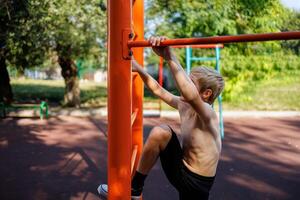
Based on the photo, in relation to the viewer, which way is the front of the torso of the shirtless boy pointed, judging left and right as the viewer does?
facing to the left of the viewer

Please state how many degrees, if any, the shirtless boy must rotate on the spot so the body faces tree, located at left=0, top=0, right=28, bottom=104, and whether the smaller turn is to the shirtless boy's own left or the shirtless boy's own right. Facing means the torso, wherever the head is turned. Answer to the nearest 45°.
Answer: approximately 45° to the shirtless boy's own right

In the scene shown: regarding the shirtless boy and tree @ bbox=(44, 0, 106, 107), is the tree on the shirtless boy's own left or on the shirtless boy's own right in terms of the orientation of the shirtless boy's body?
on the shirtless boy's own right
